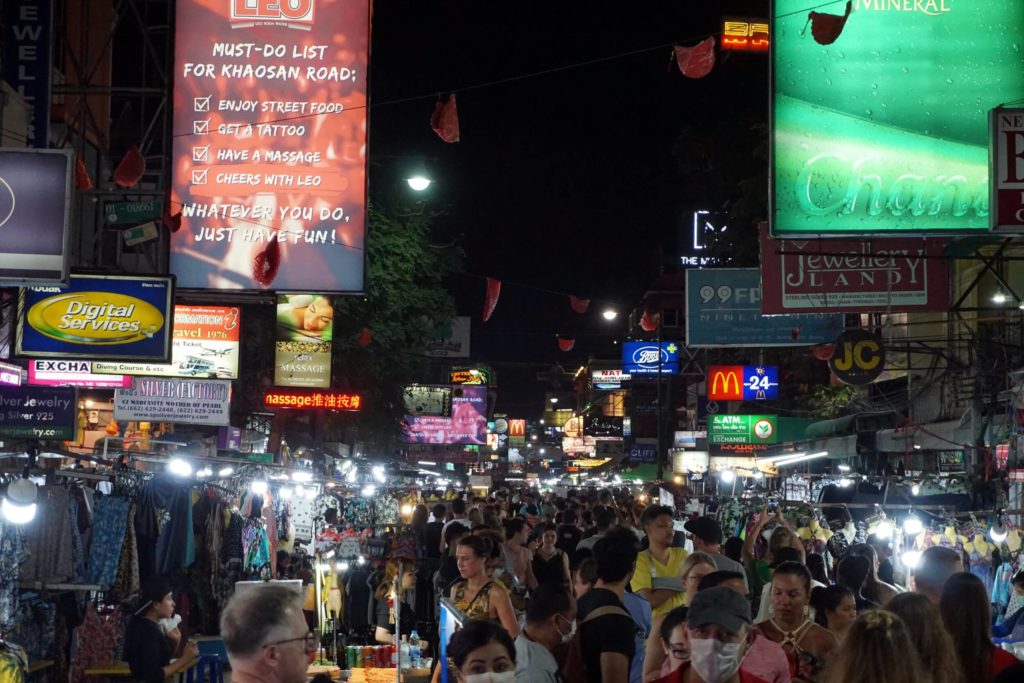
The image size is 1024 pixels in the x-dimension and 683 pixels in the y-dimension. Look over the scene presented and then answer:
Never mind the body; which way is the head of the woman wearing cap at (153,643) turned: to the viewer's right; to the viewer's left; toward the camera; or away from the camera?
to the viewer's right

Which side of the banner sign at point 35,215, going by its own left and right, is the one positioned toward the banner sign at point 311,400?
back

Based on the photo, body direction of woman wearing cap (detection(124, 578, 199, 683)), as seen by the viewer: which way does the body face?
to the viewer's right

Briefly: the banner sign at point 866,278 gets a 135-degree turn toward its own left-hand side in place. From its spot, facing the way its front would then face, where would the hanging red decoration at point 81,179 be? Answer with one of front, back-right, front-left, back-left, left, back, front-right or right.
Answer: back-left

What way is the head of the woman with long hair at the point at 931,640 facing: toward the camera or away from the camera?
away from the camera

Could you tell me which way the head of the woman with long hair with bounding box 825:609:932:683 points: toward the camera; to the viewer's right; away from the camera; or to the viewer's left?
away from the camera

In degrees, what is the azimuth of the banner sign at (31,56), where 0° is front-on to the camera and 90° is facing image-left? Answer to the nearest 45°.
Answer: approximately 0°

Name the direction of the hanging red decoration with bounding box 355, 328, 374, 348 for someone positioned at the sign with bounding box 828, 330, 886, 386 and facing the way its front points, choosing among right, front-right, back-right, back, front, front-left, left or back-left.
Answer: back-right

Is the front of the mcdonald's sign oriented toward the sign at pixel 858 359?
yes
